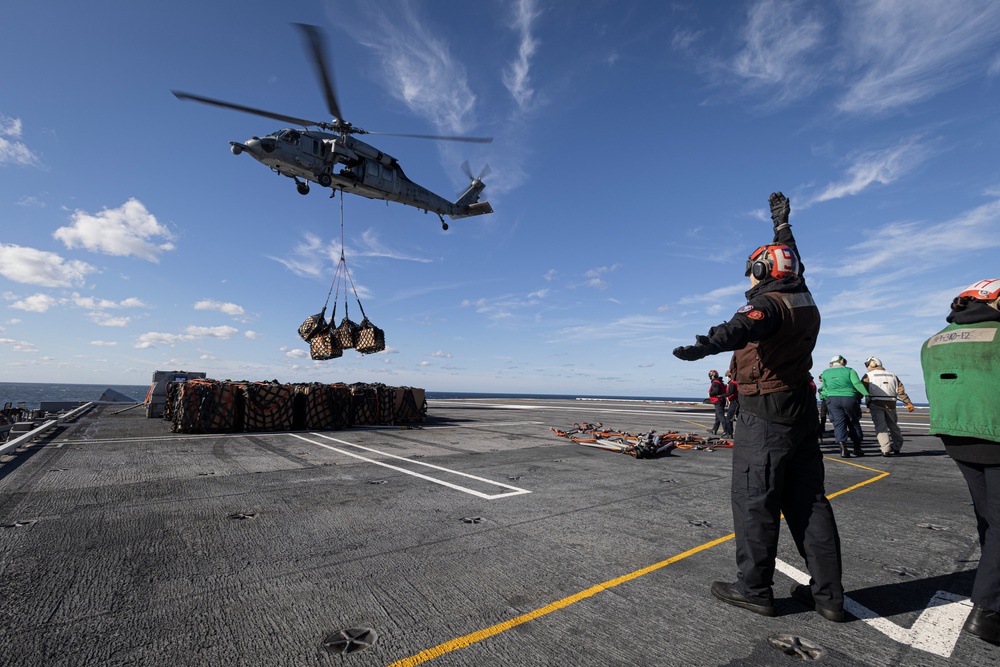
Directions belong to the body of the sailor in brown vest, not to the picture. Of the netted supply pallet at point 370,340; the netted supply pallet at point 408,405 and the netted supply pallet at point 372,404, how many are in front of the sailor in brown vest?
3

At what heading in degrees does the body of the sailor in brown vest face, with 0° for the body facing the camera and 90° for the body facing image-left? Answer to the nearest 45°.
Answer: approximately 135°

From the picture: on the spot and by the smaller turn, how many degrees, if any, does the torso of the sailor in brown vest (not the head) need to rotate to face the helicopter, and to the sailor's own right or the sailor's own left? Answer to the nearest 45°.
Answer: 0° — they already face it

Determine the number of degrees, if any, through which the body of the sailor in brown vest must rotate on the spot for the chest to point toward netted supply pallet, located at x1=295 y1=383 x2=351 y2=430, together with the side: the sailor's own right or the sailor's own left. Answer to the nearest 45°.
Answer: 0° — they already face it

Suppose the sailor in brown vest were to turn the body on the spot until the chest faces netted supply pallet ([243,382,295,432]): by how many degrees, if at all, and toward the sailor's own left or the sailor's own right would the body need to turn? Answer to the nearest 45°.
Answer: approximately 45° to the sailor's own left

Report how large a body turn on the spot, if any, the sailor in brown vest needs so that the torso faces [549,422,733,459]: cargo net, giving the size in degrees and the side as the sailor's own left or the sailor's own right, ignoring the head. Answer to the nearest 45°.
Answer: approximately 45° to the sailor's own right

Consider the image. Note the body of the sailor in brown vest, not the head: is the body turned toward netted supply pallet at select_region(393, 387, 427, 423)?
yes
